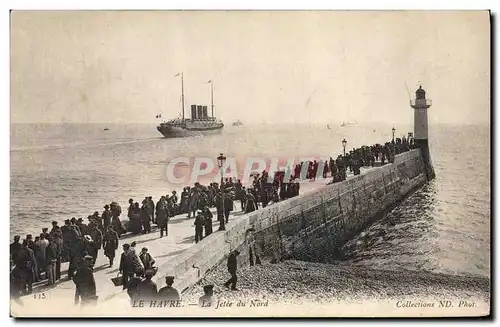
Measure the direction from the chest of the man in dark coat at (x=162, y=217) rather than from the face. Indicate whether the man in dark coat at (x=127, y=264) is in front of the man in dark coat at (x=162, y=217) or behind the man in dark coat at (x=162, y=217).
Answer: behind

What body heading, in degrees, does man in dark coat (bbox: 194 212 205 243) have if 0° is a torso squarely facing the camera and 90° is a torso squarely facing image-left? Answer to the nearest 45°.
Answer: approximately 180°

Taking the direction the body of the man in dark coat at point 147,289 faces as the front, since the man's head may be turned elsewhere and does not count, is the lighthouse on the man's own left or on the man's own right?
on the man's own right

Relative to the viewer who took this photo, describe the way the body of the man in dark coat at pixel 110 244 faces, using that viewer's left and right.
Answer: facing away from the viewer

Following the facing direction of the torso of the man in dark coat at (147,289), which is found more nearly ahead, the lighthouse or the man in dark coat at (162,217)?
the man in dark coat

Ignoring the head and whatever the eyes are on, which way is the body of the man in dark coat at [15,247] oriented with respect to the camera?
away from the camera

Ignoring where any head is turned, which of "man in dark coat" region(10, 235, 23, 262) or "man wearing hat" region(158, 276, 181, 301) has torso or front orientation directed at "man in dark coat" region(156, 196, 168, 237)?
the man wearing hat

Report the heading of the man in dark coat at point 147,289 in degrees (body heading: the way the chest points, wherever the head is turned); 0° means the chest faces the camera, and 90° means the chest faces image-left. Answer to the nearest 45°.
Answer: approximately 180°

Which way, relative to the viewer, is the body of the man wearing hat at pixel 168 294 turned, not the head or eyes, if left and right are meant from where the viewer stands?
facing away from the viewer

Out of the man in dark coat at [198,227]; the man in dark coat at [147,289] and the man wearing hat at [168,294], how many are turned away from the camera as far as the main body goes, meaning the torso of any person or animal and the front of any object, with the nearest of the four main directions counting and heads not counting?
3
